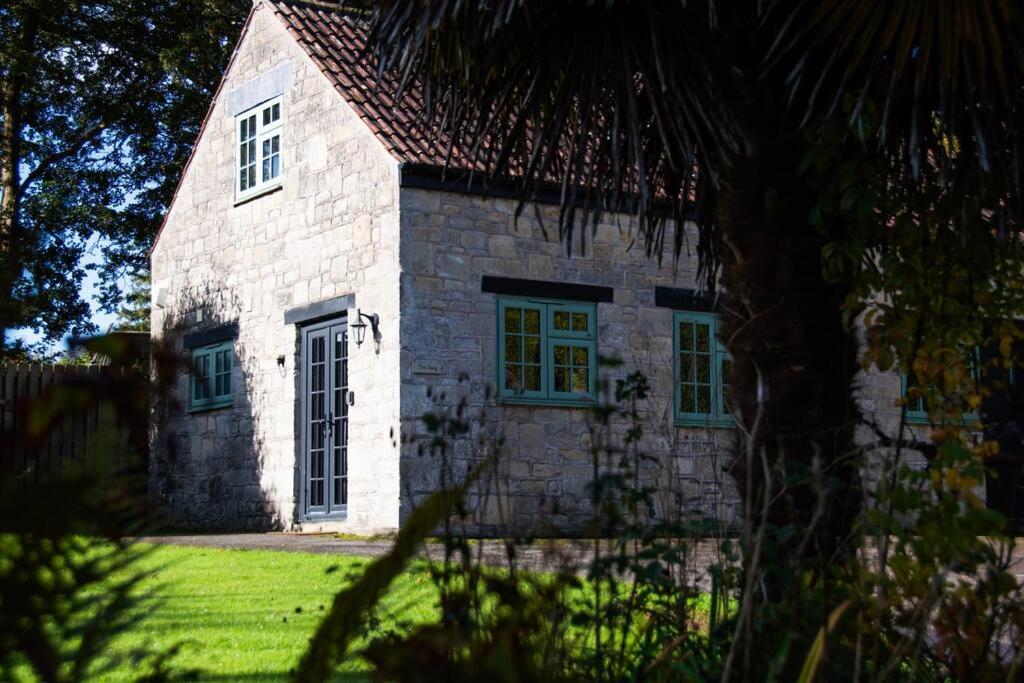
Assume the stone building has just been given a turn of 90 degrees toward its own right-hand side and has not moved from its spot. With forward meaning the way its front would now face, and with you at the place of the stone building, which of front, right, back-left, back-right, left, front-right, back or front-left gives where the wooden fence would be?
front-left

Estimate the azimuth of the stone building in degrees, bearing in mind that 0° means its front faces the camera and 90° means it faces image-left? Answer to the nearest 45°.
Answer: approximately 45°
